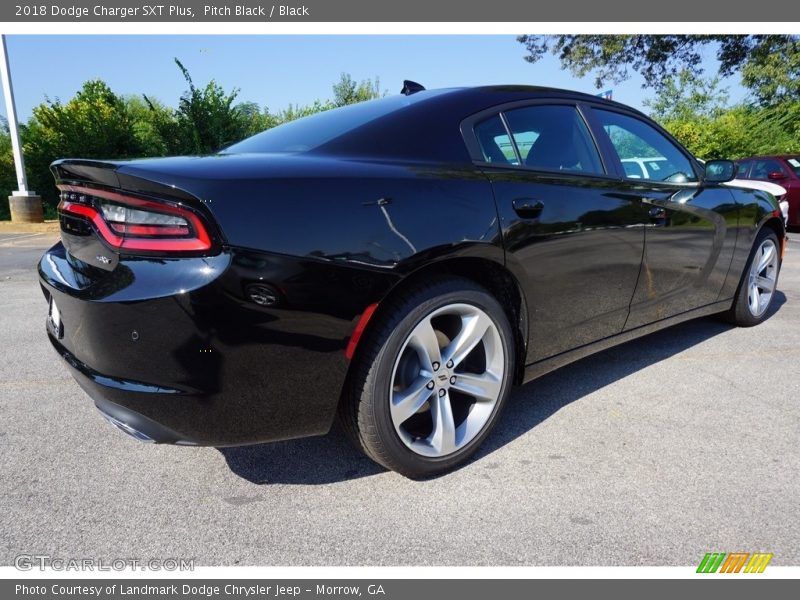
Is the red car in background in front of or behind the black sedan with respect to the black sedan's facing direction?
in front

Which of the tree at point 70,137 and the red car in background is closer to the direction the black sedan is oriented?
the red car in background

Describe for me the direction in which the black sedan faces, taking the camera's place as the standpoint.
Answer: facing away from the viewer and to the right of the viewer

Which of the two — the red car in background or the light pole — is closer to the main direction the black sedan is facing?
the red car in background

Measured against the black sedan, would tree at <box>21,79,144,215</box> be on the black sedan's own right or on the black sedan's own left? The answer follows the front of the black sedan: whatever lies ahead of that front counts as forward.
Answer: on the black sedan's own left

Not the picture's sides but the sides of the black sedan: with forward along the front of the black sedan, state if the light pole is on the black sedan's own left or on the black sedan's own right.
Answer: on the black sedan's own left

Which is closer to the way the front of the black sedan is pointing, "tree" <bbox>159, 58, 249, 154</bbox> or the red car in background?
the red car in background
